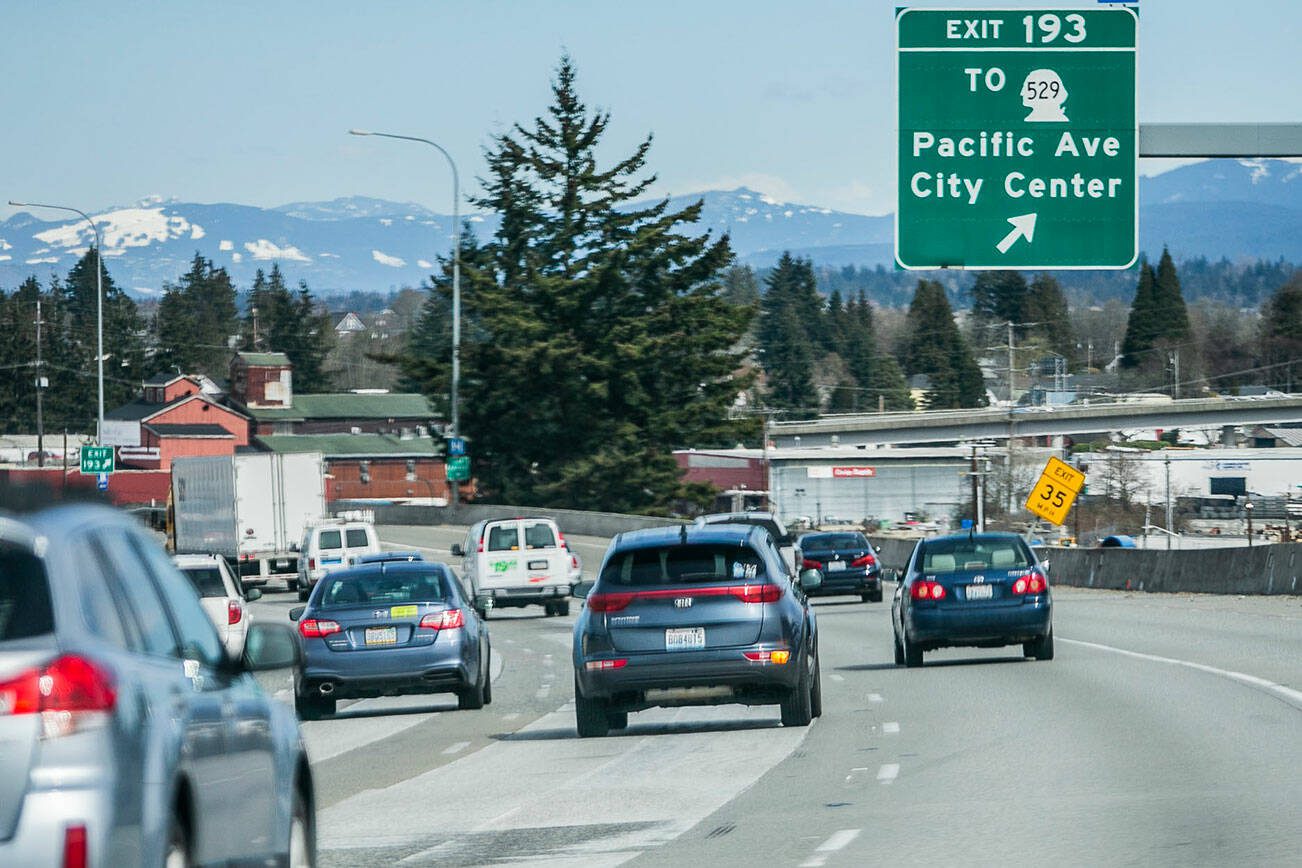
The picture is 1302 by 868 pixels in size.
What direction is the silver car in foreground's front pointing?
away from the camera

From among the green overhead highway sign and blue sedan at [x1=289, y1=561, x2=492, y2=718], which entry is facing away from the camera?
the blue sedan

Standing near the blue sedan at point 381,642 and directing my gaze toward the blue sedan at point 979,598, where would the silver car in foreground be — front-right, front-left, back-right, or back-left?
back-right

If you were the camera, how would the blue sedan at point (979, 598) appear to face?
facing away from the viewer

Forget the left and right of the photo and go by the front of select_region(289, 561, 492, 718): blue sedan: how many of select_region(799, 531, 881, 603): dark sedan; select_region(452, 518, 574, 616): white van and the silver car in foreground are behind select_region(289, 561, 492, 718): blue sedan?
1

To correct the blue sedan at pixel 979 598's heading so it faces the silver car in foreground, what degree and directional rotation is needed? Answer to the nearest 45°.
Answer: approximately 180°

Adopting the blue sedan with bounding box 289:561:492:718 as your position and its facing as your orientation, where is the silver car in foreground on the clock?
The silver car in foreground is roughly at 6 o'clock from the blue sedan.

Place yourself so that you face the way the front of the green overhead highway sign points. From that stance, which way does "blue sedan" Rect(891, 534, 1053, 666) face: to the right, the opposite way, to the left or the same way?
the opposite way

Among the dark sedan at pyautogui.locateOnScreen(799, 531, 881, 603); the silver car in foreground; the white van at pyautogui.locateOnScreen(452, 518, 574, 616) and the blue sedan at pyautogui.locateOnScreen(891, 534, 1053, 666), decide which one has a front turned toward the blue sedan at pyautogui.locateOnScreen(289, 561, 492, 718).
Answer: the silver car in foreground

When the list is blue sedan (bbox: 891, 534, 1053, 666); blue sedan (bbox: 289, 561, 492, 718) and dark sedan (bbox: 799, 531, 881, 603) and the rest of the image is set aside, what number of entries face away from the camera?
3

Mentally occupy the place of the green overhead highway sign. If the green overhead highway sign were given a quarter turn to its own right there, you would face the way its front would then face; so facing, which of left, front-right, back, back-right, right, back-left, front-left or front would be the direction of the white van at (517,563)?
front-right

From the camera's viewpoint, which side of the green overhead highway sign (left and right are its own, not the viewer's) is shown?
front

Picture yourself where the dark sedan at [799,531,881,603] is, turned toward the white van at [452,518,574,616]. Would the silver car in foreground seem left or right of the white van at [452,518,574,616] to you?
left

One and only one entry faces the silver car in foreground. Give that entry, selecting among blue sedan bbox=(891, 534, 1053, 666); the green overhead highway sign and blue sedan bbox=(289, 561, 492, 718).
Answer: the green overhead highway sign

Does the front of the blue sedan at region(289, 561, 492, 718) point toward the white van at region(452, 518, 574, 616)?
yes

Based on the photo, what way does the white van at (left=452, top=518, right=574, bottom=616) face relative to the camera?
away from the camera
